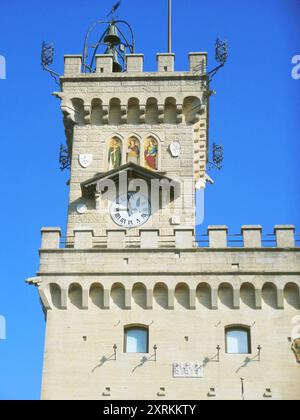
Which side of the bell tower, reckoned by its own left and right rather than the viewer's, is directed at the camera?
front
